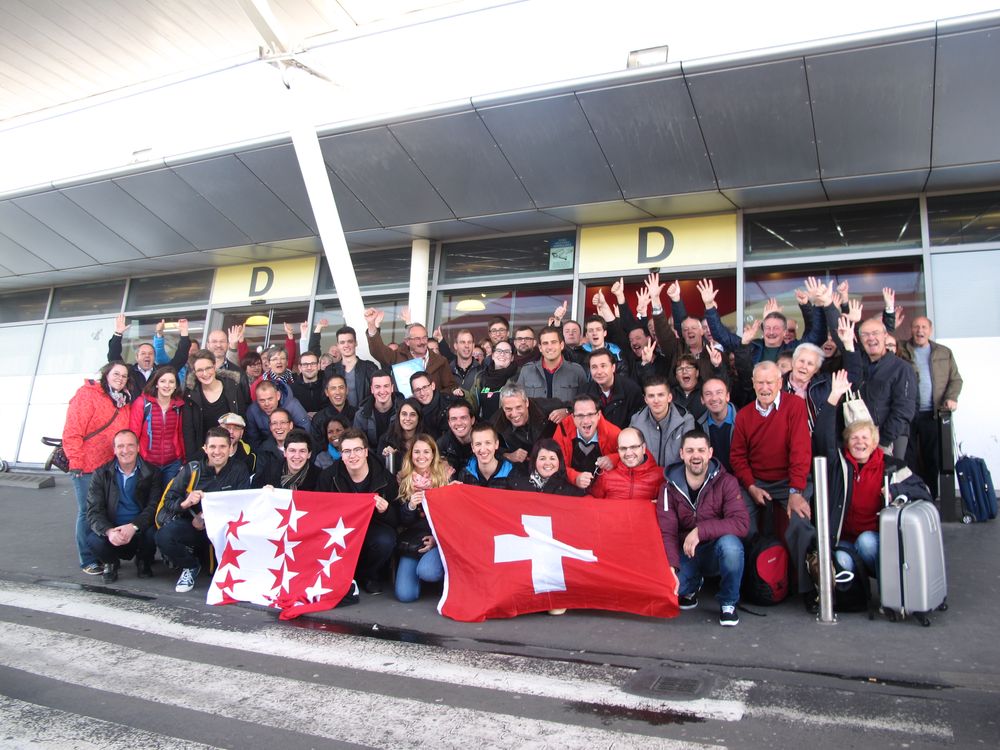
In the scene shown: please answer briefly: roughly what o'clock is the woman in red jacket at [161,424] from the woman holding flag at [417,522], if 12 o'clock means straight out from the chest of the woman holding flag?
The woman in red jacket is roughly at 4 o'clock from the woman holding flag.

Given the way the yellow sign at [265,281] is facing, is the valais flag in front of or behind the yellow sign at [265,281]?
in front

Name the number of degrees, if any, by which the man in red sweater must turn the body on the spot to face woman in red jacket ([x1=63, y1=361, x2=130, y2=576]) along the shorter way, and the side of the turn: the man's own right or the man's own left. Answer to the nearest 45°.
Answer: approximately 90° to the man's own right

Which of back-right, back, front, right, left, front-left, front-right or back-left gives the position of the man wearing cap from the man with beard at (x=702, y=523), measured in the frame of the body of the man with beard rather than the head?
right

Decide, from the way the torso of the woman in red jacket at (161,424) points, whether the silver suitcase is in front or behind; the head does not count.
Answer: in front

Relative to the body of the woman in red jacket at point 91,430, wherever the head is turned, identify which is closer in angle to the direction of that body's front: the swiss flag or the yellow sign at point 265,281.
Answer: the swiss flag
